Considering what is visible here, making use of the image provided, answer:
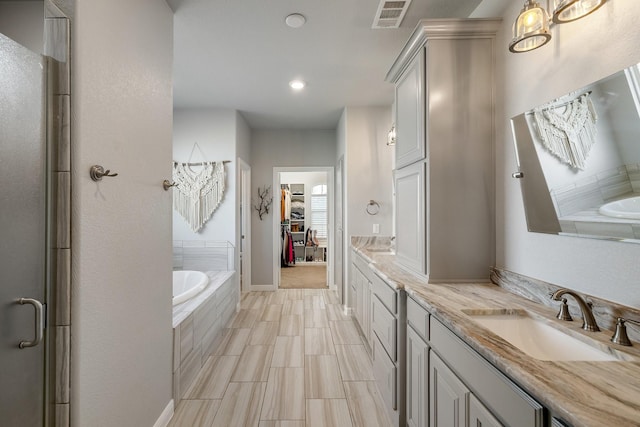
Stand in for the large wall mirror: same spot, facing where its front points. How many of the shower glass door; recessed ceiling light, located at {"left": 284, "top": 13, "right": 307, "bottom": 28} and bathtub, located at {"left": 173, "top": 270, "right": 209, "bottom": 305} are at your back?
0

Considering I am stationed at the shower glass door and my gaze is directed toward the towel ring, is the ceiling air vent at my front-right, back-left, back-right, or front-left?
front-right

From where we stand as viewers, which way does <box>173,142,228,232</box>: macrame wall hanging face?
facing the viewer

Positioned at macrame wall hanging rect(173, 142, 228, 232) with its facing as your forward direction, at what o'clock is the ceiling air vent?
The ceiling air vent is roughly at 11 o'clock from the macrame wall hanging.

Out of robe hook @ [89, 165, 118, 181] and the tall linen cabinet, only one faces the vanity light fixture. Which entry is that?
the robe hook

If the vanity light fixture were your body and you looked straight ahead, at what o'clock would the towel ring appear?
The towel ring is roughly at 3 o'clock from the vanity light fixture.

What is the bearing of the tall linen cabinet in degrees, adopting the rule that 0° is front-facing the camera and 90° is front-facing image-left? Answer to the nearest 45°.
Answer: approximately 90°

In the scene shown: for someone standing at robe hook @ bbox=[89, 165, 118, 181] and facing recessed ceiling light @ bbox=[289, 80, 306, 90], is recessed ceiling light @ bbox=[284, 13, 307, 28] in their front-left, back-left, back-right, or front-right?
front-right

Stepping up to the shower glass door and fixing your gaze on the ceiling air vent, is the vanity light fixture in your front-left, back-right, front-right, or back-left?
front-right

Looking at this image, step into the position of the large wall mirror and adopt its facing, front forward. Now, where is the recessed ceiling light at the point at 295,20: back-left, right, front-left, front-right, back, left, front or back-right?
front-right

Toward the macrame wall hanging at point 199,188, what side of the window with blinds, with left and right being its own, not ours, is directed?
front

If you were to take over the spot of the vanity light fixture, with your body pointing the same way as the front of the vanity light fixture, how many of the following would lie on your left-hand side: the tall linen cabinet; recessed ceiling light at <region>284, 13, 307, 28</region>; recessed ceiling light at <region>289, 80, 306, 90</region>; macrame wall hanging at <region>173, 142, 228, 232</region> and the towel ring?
0

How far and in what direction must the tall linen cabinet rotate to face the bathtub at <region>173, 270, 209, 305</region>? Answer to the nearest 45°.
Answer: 0° — it already faces it

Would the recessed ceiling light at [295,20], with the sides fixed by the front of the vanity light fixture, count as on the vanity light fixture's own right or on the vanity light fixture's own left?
on the vanity light fixture's own right

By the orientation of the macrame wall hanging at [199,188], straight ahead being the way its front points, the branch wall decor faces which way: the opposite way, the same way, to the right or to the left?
the same way

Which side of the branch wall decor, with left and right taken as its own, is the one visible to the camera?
front
